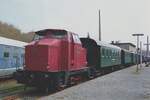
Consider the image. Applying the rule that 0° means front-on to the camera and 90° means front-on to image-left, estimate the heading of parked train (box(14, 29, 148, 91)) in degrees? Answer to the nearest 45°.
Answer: approximately 45°

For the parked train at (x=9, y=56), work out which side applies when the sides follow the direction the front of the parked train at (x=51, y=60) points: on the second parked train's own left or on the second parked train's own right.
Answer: on the second parked train's own right
